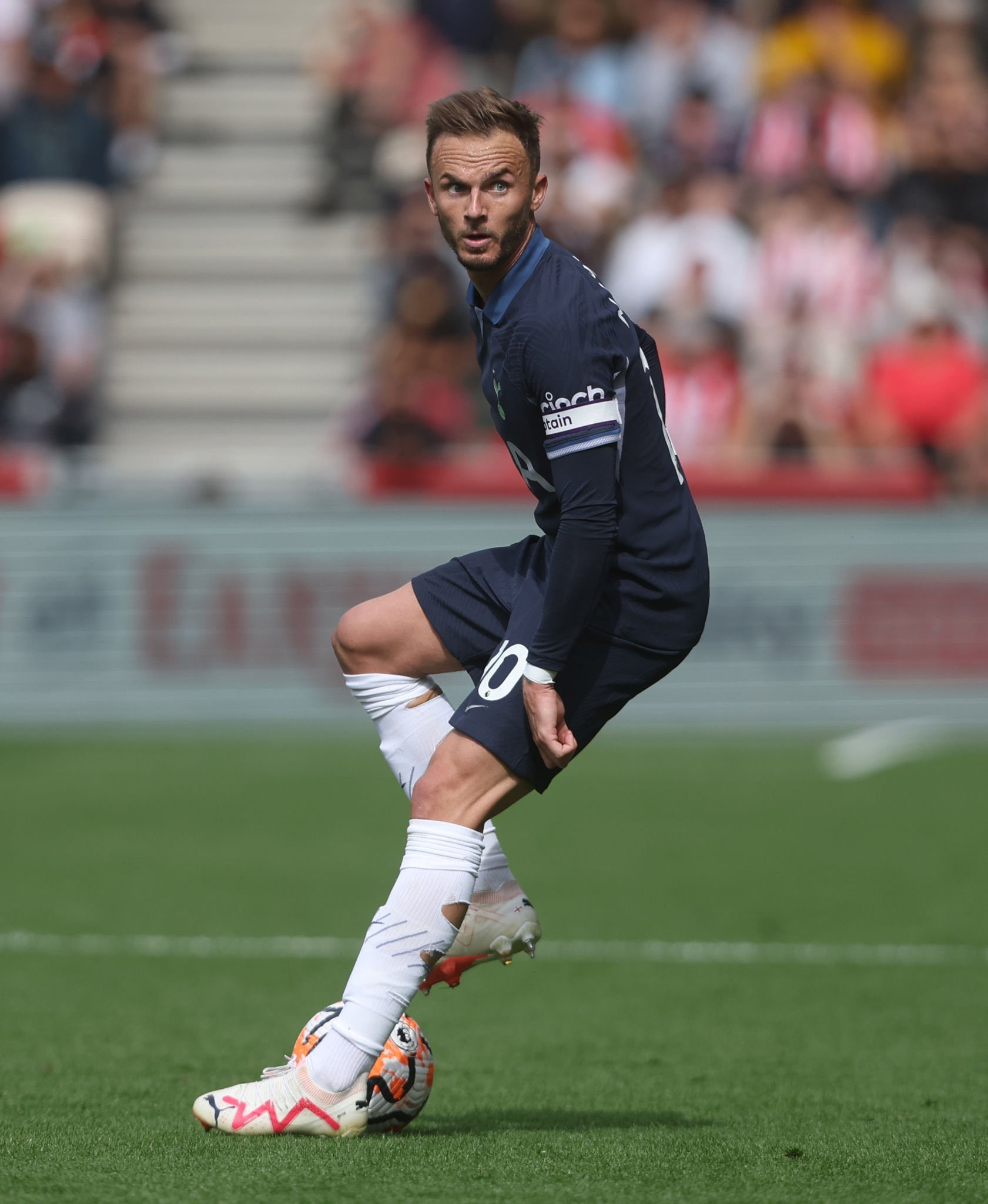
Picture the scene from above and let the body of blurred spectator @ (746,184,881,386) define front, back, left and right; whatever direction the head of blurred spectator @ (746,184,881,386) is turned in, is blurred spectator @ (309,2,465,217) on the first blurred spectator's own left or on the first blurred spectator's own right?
on the first blurred spectator's own right

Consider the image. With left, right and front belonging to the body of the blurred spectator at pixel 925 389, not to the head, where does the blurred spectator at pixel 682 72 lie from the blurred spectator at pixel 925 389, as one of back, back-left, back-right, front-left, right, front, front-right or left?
back-right

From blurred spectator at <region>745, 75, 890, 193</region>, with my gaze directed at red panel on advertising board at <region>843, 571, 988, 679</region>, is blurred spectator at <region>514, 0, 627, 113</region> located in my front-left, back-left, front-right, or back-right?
back-right

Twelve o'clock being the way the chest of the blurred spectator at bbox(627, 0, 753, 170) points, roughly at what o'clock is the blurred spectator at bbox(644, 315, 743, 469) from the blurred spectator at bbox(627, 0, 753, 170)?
the blurred spectator at bbox(644, 315, 743, 469) is roughly at 12 o'clock from the blurred spectator at bbox(627, 0, 753, 170).

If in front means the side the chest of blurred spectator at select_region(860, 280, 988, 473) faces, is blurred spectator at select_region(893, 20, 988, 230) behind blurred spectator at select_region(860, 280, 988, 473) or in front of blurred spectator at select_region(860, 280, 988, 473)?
behind

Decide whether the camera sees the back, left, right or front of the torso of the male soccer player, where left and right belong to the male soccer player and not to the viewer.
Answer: left

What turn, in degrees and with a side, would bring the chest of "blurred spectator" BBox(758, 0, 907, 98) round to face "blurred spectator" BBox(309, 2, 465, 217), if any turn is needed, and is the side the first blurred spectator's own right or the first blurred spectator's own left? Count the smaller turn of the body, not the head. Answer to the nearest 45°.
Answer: approximately 90° to the first blurred spectator's own right

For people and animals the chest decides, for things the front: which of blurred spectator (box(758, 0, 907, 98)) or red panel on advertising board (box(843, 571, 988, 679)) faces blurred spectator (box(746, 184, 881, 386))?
blurred spectator (box(758, 0, 907, 98))
